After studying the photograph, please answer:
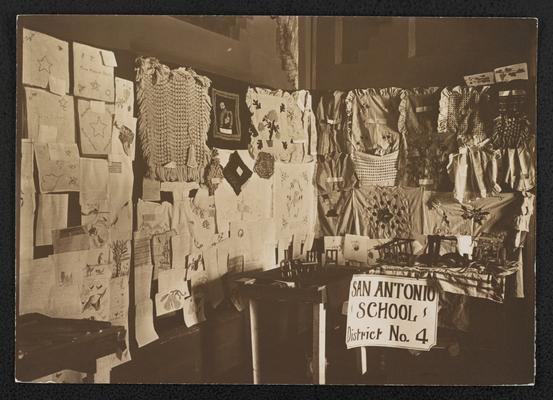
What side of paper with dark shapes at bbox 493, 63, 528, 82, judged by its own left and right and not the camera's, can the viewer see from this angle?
front

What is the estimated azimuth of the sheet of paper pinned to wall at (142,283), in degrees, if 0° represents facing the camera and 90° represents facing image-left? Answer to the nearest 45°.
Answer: approximately 315°

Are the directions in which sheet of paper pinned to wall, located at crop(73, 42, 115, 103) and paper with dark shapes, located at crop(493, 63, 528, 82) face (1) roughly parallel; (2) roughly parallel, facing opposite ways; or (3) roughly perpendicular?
roughly perpendicular

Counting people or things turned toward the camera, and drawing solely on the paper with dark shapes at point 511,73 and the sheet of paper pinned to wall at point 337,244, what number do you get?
2

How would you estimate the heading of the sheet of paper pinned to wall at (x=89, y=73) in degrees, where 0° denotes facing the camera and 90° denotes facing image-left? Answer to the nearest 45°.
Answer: approximately 315°

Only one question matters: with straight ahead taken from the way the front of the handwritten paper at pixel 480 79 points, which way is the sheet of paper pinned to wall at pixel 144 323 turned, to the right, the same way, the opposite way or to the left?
to the left

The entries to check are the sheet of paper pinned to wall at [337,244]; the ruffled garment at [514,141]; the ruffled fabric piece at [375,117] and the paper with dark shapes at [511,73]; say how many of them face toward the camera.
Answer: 4

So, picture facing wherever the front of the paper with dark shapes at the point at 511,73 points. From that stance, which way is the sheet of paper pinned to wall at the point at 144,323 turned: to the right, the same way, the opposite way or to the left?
to the left

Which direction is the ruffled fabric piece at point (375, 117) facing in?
toward the camera

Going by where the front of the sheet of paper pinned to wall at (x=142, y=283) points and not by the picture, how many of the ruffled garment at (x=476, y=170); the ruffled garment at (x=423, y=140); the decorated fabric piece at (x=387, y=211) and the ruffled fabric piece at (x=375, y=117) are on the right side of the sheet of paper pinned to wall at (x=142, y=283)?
0

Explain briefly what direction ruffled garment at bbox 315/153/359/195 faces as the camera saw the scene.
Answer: facing the viewer

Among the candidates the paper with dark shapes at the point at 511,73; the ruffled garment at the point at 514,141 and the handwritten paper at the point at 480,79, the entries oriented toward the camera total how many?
3

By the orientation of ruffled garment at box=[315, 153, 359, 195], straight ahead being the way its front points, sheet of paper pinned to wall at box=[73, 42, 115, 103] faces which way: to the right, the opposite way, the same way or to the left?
to the left

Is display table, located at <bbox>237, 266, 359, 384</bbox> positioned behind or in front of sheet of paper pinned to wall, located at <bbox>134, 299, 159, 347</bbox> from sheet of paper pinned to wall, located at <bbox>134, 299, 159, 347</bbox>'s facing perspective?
in front

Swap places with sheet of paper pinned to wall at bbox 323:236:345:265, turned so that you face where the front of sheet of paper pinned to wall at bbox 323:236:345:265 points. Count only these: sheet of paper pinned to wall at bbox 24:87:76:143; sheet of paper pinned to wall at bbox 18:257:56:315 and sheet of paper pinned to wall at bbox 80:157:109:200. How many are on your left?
0

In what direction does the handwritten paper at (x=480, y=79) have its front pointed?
toward the camera

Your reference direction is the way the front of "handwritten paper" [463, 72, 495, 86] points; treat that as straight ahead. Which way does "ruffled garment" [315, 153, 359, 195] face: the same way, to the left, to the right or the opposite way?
the same way

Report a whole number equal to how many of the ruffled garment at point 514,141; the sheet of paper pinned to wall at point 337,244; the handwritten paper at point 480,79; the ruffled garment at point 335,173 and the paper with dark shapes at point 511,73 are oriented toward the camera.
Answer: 5
